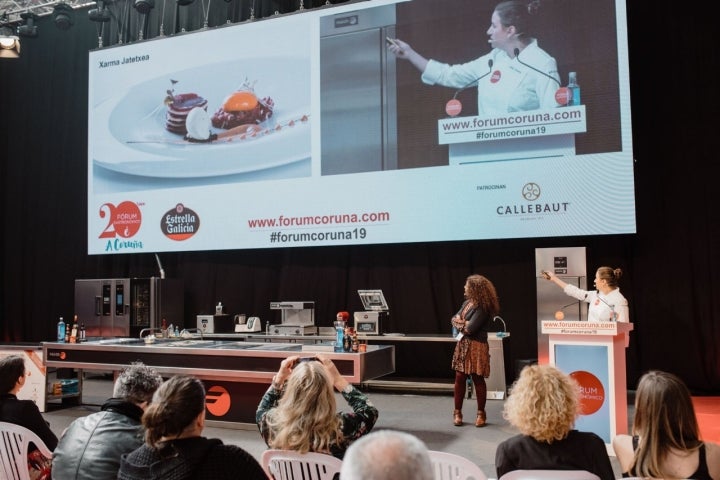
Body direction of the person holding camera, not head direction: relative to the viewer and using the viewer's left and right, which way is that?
facing away from the viewer

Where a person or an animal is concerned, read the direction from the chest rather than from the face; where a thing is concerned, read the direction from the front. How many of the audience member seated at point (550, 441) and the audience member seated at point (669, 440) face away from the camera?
2

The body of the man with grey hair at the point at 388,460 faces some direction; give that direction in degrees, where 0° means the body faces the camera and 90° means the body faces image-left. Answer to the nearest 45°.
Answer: approximately 180°

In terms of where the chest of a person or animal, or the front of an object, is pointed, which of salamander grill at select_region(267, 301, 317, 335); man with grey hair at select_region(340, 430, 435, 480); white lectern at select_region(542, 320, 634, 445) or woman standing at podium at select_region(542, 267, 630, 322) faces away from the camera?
the man with grey hair

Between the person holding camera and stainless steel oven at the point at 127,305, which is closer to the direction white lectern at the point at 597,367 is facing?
the person holding camera

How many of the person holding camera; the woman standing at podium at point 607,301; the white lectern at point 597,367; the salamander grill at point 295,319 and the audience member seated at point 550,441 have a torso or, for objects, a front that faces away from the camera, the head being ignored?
2

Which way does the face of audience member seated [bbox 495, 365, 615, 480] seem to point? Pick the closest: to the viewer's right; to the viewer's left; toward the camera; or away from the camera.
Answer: away from the camera

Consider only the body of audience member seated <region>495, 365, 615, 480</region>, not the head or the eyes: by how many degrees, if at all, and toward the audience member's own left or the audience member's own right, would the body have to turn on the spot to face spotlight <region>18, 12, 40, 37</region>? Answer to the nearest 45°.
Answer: approximately 45° to the audience member's own left

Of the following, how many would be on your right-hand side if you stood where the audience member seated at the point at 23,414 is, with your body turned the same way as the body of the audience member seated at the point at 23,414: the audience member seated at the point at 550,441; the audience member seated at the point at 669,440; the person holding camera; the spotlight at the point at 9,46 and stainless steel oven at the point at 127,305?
3

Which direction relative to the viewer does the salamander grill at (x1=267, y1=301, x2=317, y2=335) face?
toward the camera

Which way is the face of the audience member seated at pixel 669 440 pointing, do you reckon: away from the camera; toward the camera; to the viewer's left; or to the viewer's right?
away from the camera

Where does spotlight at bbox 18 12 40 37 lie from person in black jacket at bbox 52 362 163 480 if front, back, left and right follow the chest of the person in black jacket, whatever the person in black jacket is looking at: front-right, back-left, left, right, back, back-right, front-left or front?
front-left

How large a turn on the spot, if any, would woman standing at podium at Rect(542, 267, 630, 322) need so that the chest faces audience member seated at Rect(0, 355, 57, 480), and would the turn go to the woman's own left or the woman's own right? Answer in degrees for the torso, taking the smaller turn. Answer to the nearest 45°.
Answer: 0° — they already face them

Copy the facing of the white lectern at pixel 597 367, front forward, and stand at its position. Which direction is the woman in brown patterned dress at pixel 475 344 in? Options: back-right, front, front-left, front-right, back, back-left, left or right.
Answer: right

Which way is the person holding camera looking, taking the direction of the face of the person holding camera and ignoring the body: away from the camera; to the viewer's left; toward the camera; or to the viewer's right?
away from the camera

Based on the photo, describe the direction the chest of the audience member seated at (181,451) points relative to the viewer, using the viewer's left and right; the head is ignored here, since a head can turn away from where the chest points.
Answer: facing away from the viewer and to the right of the viewer

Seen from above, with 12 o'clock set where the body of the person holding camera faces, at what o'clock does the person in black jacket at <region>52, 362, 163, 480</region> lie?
The person in black jacket is roughly at 9 o'clock from the person holding camera.
